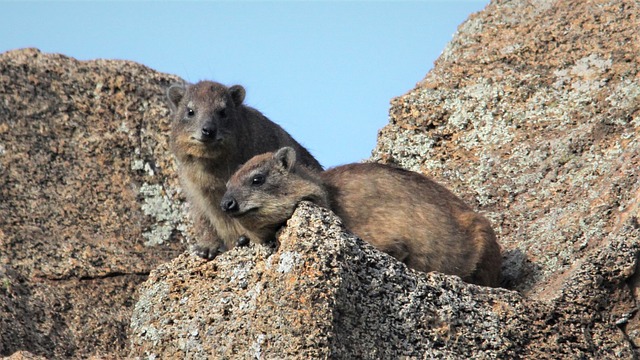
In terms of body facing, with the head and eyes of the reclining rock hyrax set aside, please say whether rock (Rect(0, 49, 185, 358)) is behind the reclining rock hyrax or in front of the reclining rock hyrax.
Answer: in front

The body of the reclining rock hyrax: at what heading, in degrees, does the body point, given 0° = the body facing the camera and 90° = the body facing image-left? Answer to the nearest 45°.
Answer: approximately 90°
